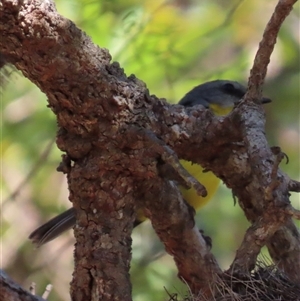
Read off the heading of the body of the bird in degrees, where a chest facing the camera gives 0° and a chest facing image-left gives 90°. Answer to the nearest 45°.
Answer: approximately 270°
